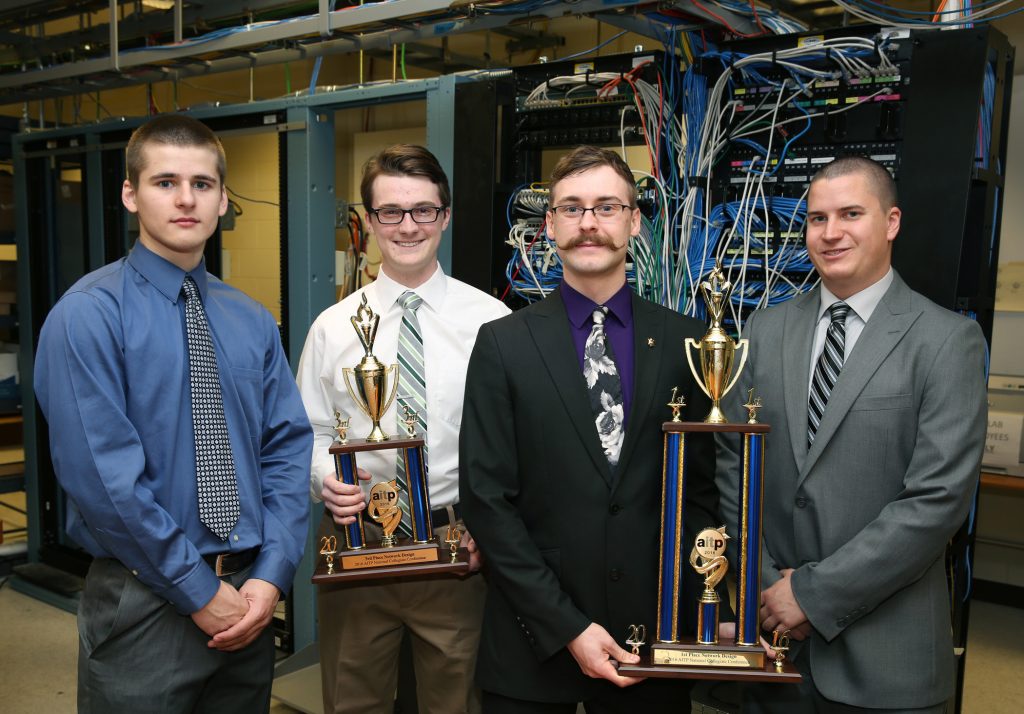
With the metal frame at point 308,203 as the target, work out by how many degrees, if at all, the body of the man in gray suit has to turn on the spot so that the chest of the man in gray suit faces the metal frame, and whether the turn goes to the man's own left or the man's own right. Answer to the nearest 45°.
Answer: approximately 90° to the man's own right

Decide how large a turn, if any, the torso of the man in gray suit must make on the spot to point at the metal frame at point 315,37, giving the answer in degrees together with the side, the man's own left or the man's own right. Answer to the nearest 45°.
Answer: approximately 90° to the man's own right

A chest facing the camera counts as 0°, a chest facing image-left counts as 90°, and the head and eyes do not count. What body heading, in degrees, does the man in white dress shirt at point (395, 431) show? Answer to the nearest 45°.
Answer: approximately 0°

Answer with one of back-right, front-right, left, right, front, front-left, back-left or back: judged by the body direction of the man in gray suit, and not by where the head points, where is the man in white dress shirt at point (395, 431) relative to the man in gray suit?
front-right

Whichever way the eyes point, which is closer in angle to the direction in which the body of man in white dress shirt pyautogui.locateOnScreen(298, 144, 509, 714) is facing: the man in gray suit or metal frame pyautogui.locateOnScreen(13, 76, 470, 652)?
the man in gray suit

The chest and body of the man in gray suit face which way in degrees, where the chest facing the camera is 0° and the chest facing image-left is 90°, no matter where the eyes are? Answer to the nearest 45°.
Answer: approximately 45°

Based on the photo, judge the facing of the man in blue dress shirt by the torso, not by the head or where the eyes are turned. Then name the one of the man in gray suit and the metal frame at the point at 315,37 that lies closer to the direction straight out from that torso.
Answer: the man in gray suit

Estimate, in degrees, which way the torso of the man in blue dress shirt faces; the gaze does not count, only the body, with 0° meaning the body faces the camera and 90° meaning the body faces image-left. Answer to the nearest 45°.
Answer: approximately 315°
